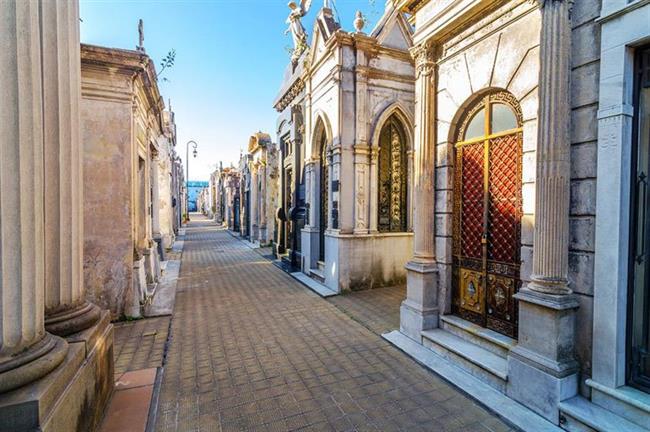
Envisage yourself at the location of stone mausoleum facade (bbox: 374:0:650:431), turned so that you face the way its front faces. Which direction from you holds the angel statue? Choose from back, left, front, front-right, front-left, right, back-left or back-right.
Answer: right

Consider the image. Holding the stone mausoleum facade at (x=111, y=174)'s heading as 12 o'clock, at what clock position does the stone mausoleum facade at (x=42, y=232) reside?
the stone mausoleum facade at (x=42, y=232) is roughly at 3 o'clock from the stone mausoleum facade at (x=111, y=174).

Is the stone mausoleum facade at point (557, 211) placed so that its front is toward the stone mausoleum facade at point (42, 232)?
yes

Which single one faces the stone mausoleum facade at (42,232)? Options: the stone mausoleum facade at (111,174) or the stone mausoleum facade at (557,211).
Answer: the stone mausoleum facade at (557,211)

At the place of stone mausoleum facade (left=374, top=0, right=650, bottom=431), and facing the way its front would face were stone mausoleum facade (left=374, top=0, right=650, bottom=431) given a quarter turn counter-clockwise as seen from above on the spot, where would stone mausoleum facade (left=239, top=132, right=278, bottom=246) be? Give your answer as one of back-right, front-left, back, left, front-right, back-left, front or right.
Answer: back

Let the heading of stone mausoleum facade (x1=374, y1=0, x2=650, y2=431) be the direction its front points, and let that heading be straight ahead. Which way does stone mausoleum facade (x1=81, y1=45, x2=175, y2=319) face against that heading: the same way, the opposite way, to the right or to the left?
the opposite way

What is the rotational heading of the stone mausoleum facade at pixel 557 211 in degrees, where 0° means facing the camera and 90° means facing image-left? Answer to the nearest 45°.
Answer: approximately 45°

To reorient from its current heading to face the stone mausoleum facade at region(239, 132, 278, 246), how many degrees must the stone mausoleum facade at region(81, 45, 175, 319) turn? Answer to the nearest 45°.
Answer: approximately 45° to its left

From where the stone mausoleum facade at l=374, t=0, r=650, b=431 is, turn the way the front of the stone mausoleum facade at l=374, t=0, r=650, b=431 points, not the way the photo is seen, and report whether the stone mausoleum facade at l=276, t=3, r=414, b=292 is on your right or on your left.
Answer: on your right

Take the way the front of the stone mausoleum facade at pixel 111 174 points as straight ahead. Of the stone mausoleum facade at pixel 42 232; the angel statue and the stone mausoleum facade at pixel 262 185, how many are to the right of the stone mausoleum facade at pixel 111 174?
1

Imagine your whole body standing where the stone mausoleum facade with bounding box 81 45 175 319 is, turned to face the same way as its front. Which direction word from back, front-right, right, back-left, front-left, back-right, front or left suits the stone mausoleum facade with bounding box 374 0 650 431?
front-right

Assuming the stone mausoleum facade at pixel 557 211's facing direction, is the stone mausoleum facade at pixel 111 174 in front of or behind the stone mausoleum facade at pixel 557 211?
in front

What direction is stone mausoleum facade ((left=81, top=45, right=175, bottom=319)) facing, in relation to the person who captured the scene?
facing to the right of the viewer

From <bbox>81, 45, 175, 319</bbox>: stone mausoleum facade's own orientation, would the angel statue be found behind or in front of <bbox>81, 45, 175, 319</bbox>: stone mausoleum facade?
in front
